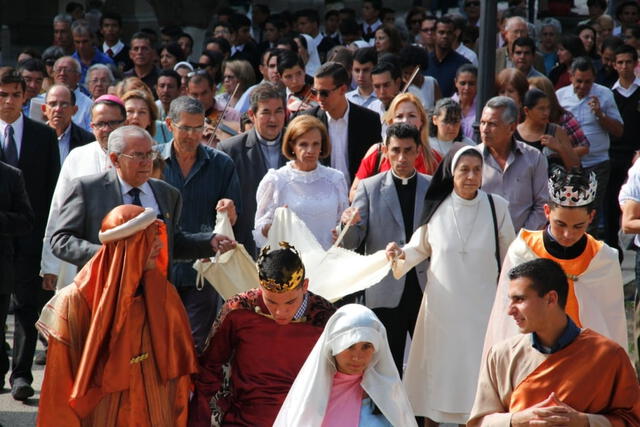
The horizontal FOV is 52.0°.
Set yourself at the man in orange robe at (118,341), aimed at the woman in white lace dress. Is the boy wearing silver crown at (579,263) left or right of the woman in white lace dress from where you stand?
right

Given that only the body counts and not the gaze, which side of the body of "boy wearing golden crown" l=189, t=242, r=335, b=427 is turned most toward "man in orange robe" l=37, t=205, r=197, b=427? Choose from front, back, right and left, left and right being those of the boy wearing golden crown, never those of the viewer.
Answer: right

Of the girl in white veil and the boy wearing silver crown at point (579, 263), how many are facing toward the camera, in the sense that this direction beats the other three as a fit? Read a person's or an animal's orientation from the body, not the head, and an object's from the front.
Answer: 2

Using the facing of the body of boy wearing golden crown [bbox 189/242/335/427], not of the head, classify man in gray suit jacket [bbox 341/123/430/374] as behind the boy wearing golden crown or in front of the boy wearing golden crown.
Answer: behind

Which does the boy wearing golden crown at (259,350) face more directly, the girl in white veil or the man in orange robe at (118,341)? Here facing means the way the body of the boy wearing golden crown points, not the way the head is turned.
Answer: the girl in white veil

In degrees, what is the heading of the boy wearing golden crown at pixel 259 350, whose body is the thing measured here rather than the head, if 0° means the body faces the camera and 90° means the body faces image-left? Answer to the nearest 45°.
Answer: approximately 0°

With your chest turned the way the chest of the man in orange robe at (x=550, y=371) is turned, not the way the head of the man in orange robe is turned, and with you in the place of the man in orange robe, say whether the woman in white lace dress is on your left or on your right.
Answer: on your right

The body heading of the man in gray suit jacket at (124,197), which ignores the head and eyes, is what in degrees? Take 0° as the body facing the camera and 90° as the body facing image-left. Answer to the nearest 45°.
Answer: approximately 315°
